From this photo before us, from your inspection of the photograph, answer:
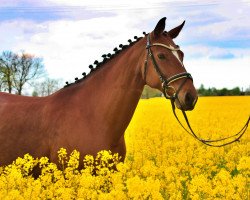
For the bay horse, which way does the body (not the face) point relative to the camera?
to the viewer's right
